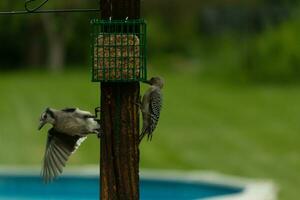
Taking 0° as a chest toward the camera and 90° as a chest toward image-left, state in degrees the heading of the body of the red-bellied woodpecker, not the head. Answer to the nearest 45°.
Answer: approximately 90°
